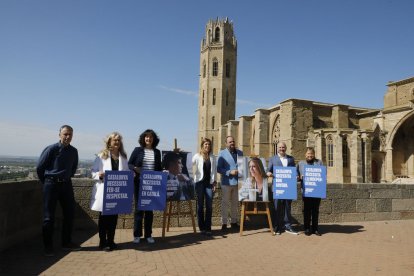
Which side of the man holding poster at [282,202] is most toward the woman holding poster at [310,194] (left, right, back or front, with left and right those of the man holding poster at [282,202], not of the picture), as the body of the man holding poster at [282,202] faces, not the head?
left

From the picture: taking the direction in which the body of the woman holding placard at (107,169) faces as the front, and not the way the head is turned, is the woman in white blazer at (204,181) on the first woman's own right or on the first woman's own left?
on the first woman's own left

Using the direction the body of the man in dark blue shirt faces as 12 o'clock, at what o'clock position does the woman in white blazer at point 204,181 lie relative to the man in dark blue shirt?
The woman in white blazer is roughly at 10 o'clock from the man in dark blue shirt.

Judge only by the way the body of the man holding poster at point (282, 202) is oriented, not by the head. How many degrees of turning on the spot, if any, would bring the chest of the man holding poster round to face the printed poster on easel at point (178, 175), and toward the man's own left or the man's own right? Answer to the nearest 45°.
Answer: approximately 45° to the man's own right

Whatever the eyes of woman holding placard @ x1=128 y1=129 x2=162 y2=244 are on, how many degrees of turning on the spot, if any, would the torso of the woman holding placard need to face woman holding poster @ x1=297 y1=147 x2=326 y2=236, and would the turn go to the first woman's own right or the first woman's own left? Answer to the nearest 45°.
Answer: approximately 90° to the first woman's own left

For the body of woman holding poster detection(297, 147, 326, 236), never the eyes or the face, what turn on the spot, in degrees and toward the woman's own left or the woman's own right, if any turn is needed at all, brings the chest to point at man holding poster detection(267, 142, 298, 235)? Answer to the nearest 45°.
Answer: approximately 90° to the woman's own right
